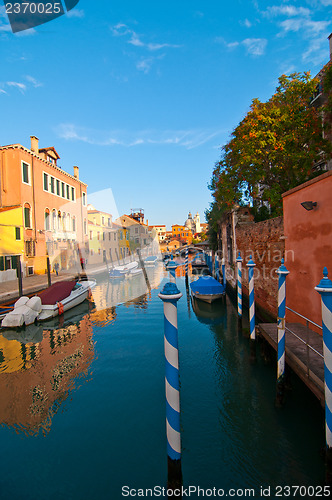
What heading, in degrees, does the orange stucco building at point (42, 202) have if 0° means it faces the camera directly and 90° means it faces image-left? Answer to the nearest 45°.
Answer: approximately 315°

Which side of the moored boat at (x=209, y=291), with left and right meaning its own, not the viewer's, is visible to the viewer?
front

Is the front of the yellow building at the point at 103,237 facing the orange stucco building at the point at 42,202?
no

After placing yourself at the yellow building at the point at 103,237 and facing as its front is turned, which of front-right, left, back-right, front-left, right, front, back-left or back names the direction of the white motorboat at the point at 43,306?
front-right

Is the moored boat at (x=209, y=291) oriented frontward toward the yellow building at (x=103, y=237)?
no

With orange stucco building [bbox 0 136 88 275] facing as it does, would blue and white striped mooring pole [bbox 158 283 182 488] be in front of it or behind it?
in front

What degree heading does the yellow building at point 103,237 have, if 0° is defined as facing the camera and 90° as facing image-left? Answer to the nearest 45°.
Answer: approximately 315°

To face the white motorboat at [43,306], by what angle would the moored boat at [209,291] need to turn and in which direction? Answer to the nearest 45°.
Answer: approximately 45° to its right

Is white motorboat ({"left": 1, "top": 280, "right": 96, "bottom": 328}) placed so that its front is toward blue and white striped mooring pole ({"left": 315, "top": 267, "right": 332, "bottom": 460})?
no

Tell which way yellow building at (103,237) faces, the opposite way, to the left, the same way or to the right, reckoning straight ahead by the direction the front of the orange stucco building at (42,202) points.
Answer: the same way

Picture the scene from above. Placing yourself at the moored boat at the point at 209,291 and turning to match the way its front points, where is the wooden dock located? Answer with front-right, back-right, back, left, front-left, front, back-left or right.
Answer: front
